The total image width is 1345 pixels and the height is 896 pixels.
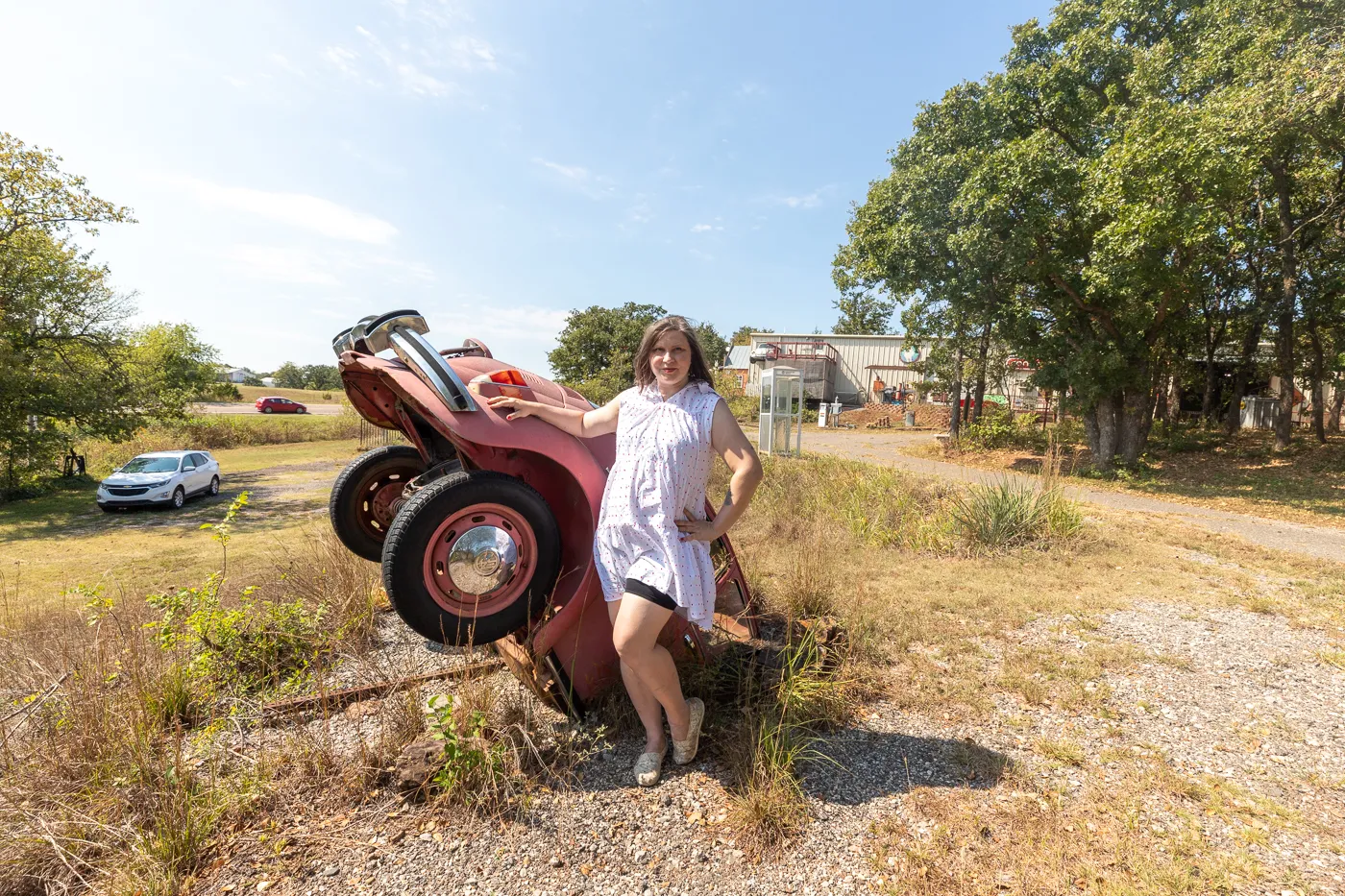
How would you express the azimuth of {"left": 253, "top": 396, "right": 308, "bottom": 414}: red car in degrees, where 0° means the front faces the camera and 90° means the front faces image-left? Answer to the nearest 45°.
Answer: approximately 270°

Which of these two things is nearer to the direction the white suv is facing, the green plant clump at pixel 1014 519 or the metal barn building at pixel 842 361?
the green plant clump

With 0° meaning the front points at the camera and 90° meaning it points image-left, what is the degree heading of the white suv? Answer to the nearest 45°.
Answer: approximately 45°

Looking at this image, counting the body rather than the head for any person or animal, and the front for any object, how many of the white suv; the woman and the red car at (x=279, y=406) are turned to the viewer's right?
1

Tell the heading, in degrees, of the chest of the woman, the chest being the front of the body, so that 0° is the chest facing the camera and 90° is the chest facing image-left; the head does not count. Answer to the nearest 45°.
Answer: approximately 0°

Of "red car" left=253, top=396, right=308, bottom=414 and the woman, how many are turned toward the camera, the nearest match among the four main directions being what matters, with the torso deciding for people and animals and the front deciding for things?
1

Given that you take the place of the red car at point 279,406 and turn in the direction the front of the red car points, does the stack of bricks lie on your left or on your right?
on your right

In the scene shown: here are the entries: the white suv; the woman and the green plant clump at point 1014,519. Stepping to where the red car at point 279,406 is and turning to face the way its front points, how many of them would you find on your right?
3
